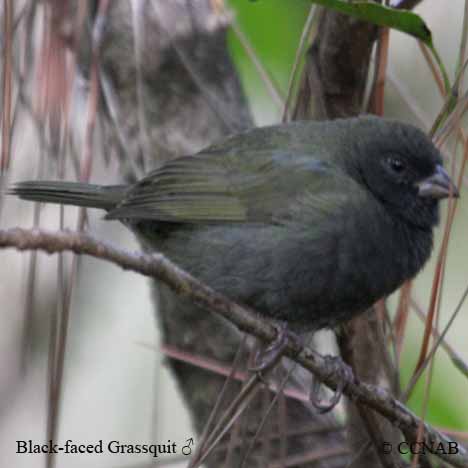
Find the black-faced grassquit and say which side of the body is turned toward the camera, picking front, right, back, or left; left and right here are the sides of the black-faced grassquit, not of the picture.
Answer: right
